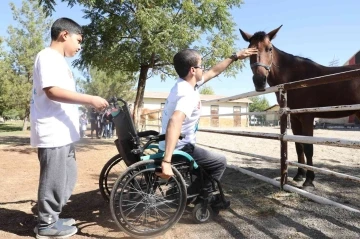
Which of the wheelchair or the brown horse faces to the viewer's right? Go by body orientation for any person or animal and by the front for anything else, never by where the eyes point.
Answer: the wheelchair

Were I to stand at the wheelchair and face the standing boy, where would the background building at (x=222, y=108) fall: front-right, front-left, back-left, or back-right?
back-right

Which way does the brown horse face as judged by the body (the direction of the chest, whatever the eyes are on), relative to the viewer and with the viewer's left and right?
facing to the left of the viewer

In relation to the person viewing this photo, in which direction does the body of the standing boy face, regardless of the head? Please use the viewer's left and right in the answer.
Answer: facing to the right of the viewer

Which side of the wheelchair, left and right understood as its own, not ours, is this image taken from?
right

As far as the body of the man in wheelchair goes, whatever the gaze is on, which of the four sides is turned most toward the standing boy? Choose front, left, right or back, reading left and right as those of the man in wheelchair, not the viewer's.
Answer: back

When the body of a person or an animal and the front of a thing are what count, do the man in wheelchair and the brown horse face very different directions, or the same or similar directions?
very different directions

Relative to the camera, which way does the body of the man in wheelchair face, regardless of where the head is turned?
to the viewer's right

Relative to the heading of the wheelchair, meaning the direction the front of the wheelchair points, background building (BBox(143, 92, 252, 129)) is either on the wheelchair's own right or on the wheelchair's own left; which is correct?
on the wheelchair's own left

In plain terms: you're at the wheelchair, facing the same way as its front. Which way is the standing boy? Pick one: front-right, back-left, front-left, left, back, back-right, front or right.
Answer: back

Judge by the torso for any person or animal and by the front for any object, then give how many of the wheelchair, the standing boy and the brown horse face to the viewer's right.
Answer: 2

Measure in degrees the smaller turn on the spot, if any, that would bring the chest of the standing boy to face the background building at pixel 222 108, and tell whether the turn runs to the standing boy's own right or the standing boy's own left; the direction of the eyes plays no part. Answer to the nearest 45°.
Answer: approximately 45° to the standing boy's own left

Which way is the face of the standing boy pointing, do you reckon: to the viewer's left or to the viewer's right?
to the viewer's right

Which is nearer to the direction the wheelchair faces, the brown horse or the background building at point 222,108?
the brown horse
